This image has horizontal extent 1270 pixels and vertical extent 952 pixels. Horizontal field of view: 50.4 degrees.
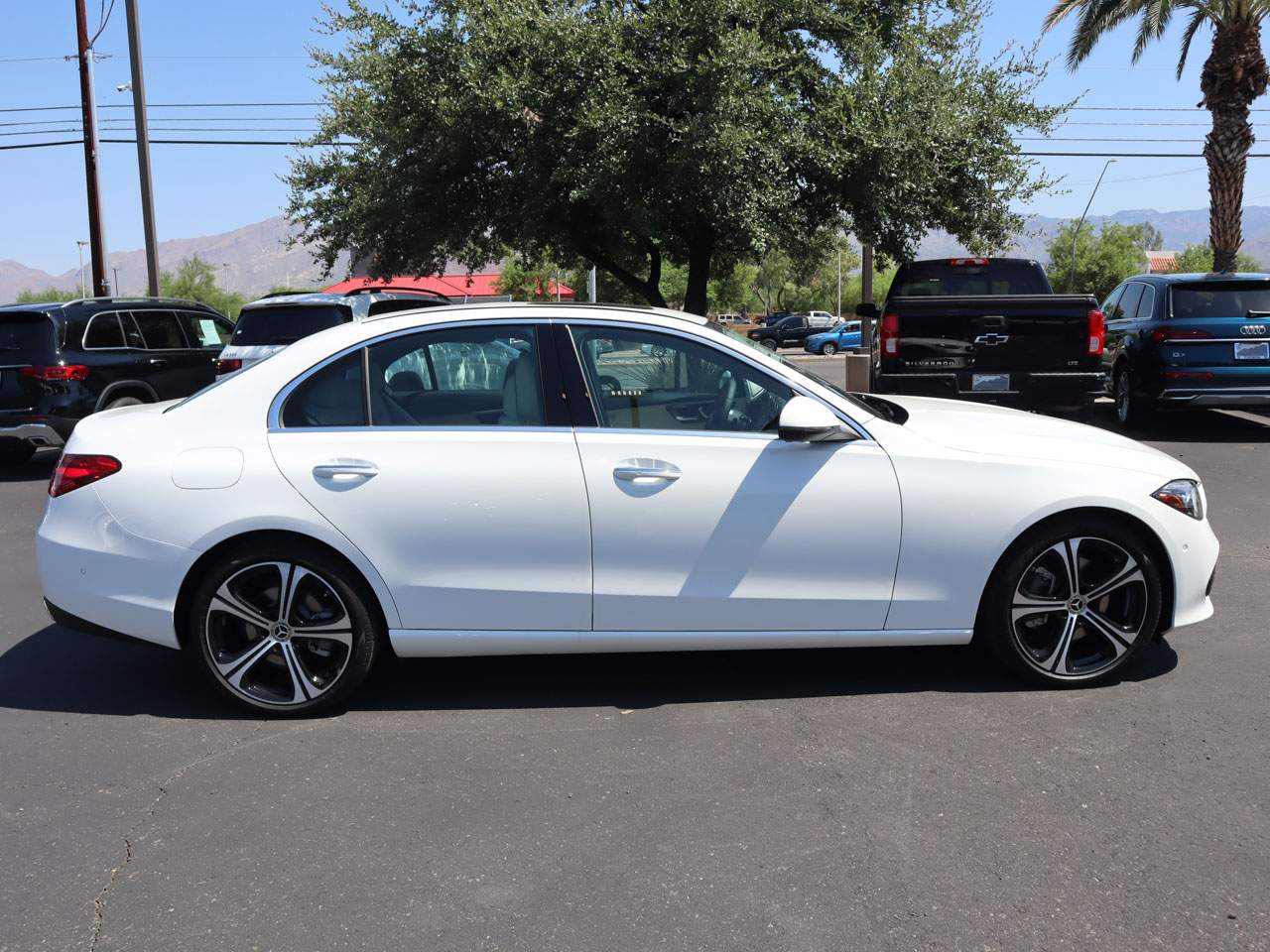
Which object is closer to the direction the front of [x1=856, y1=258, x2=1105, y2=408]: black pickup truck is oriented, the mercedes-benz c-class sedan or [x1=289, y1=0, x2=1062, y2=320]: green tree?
the green tree

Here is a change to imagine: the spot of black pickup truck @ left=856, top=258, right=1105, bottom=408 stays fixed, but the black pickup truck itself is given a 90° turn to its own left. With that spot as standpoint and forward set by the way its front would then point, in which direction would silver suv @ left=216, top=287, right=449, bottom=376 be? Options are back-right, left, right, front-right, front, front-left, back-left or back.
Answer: front

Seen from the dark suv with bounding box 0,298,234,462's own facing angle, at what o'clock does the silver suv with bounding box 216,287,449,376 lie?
The silver suv is roughly at 2 o'clock from the dark suv.

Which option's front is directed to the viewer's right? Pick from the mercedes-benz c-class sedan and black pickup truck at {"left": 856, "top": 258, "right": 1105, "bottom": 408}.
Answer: the mercedes-benz c-class sedan

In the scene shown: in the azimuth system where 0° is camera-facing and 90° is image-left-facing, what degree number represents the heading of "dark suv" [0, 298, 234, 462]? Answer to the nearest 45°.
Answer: approximately 225°

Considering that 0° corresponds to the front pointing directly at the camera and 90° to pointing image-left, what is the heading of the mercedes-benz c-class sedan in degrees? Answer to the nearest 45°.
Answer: approximately 270°

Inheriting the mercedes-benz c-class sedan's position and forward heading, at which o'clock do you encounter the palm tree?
The palm tree is roughly at 10 o'clock from the mercedes-benz c-class sedan.

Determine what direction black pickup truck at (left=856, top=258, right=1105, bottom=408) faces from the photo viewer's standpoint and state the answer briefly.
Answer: facing away from the viewer

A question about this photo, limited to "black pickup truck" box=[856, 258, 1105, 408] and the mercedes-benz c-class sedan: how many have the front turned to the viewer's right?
1

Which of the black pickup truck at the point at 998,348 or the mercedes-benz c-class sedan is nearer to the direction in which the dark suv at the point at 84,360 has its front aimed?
the black pickup truck

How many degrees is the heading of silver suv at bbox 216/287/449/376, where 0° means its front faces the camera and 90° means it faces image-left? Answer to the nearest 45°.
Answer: approximately 225°

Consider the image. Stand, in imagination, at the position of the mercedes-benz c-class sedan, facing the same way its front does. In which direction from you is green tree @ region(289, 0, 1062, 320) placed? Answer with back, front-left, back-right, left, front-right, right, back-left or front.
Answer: left
